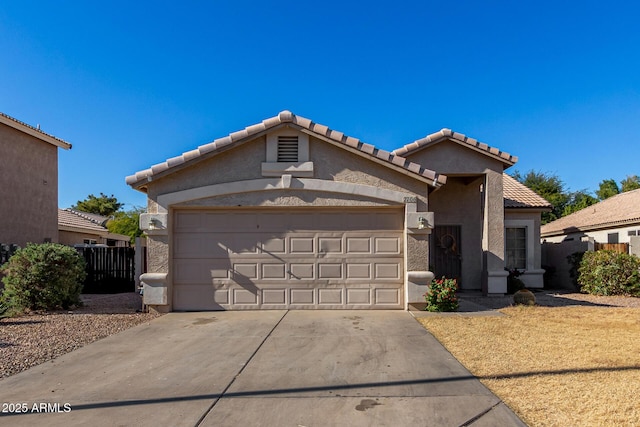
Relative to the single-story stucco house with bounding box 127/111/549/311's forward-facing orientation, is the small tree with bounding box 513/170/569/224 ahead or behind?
behind

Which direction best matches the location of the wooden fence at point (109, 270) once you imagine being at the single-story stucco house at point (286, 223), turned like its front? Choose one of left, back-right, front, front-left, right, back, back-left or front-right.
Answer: back-right

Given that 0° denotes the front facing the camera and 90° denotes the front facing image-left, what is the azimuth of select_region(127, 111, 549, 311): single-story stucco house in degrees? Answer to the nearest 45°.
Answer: approximately 0°

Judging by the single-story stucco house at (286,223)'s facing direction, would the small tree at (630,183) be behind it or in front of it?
behind

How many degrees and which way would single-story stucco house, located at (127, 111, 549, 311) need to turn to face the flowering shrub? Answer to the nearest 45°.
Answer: approximately 90° to its left

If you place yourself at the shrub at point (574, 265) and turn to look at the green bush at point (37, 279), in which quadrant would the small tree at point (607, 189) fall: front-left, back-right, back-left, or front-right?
back-right

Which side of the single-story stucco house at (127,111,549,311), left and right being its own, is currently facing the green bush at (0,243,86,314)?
right

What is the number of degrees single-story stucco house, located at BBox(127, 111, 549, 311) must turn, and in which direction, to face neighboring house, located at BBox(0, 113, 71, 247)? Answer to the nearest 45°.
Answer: approximately 135° to its right

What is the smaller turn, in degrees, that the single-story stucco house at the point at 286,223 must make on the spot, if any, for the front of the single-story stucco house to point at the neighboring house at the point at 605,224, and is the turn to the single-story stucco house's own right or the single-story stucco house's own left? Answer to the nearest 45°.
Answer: approximately 135° to the single-story stucco house's own left

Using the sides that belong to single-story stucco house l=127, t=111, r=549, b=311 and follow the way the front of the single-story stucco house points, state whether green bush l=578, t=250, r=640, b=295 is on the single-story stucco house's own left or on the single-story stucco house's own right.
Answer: on the single-story stucco house's own left
